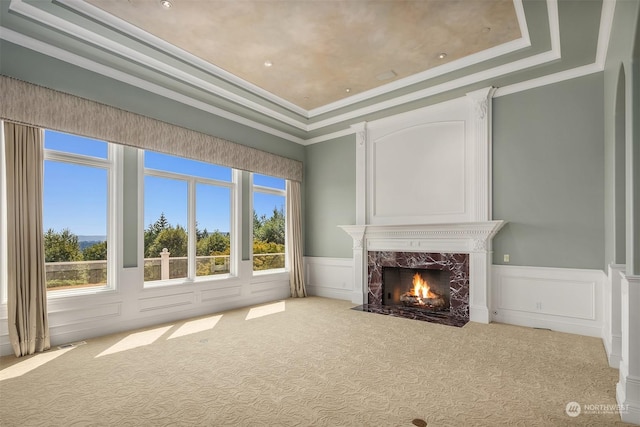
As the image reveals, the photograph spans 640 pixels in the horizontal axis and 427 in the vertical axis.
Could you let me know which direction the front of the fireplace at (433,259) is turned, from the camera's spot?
facing the viewer and to the left of the viewer

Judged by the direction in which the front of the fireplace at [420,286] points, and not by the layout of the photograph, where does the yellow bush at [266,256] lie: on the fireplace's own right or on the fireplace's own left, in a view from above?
on the fireplace's own right

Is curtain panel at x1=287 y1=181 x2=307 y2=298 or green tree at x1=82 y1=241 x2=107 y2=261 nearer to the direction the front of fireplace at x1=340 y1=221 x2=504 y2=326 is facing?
the green tree

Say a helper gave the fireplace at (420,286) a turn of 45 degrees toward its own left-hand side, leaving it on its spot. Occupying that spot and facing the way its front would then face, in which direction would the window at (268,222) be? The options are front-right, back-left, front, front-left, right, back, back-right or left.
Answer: right

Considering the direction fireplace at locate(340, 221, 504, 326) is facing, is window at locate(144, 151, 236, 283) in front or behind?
in front

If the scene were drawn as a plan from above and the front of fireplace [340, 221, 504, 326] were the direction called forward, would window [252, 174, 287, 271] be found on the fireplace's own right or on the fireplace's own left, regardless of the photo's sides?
on the fireplace's own right

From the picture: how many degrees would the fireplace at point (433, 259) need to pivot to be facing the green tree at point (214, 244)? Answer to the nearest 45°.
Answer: approximately 45° to its right

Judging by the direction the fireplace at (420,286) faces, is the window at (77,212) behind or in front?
in front
